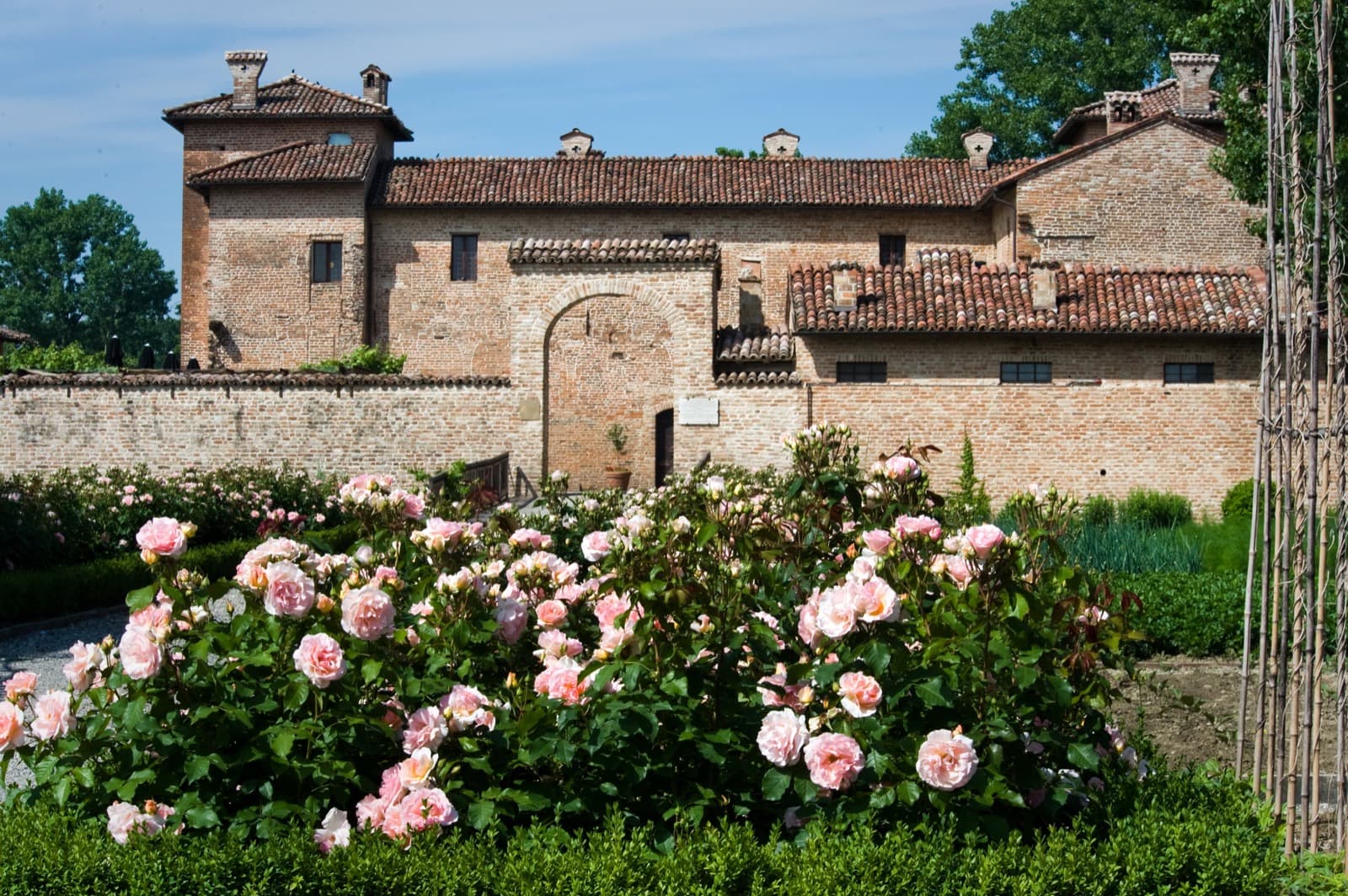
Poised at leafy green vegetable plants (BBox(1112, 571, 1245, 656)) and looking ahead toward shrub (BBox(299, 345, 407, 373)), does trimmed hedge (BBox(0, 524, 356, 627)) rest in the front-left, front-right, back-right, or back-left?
front-left

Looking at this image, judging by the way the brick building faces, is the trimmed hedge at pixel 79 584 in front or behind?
in front

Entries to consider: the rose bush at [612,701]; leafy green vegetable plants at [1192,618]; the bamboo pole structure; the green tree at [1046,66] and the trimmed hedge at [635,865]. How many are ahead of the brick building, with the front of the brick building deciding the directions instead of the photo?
4

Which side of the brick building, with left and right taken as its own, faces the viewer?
front

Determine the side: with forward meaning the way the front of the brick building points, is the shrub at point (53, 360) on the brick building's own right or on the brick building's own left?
on the brick building's own right

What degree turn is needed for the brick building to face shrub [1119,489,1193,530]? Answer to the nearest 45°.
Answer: approximately 45° to its left

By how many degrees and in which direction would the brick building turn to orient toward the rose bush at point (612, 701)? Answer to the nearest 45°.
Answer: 0° — it already faces it

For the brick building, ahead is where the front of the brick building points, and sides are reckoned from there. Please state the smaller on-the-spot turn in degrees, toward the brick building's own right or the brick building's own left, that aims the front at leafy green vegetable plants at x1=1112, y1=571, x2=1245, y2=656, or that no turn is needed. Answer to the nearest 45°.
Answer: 0° — it already faces it

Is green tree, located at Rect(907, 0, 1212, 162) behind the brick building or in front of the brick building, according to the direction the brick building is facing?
behind

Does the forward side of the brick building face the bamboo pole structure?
yes

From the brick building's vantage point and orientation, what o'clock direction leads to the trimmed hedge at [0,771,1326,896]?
The trimmed hedge is roughly at 12 o'clock from the brick building.
